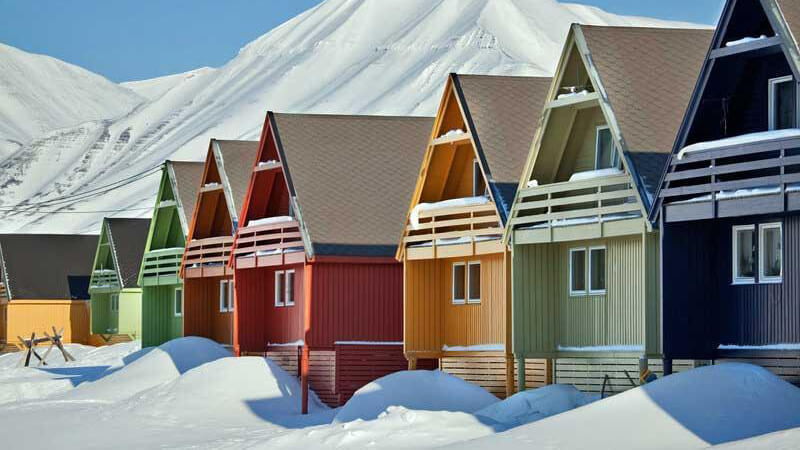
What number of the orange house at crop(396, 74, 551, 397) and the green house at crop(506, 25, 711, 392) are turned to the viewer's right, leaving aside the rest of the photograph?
0

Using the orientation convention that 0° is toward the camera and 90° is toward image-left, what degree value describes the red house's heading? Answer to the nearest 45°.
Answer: approximately 45°
